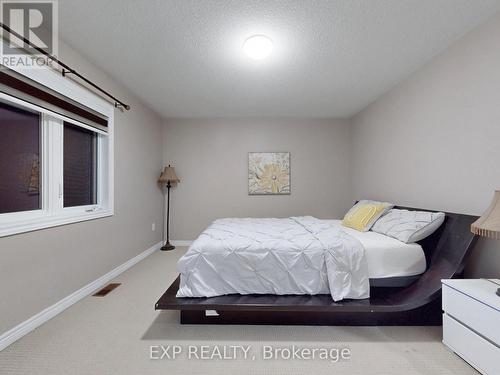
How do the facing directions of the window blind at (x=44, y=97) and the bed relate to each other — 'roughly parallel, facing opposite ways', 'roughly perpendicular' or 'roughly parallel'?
roughly parallel, facing opposite ways

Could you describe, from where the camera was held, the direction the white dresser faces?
facing the viewer and to the left of the viewer

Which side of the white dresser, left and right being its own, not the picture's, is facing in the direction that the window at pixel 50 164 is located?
front

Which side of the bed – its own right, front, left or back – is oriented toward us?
left

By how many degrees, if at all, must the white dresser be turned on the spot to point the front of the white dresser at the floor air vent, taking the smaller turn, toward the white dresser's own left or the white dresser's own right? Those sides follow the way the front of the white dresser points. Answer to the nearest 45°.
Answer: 0° — it already faces it

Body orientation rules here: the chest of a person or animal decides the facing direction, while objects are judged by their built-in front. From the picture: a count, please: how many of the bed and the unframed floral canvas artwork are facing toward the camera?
1

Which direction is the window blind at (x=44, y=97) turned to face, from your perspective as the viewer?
facing the viewer and to the right of the viewer

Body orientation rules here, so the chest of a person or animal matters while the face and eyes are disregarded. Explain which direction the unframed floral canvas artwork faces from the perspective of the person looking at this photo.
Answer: facing the viewer

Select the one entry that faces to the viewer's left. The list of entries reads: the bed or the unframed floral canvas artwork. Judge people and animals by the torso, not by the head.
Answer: the bed

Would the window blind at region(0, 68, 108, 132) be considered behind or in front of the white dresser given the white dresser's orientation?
in front

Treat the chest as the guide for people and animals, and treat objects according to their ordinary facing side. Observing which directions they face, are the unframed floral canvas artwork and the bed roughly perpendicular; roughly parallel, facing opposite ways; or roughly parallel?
roughly perpendicular

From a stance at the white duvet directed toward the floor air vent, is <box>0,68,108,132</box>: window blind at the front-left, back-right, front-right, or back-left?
front-left

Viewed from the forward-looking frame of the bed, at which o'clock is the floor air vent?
The floor air vent is roughly at 12 o'clock from the bed.

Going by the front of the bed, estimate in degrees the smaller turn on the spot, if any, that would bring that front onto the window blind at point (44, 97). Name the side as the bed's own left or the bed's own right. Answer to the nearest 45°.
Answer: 0° — it already faces it

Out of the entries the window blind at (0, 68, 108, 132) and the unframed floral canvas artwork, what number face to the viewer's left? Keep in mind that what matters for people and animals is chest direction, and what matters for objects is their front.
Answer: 0

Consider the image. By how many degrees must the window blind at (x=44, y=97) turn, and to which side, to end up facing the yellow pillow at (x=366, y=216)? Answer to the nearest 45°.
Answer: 0° — it already faces it

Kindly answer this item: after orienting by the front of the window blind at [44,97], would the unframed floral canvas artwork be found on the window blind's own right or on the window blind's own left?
on the window blind's own left

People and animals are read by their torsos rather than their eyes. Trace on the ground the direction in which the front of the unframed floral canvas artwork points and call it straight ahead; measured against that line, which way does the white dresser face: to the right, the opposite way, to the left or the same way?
to the right

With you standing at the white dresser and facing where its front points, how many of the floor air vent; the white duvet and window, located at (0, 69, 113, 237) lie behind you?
0

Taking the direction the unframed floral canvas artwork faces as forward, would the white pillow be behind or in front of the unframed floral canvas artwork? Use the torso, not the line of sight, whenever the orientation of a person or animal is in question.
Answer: in front

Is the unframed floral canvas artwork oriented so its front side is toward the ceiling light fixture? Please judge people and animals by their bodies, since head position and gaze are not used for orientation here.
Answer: yes
